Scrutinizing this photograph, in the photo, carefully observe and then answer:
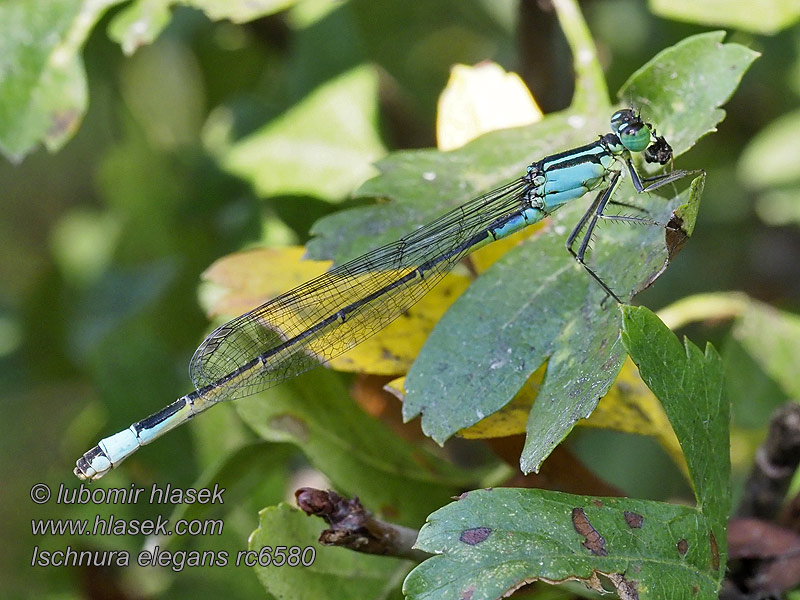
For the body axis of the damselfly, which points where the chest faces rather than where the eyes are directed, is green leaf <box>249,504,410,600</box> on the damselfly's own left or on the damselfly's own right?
on the damselfly's own right

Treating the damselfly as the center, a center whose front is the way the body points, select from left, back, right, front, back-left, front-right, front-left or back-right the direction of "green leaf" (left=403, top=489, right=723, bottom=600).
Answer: right

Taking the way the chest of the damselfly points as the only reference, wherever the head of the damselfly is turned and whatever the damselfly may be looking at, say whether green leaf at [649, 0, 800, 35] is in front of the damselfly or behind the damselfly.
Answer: in front

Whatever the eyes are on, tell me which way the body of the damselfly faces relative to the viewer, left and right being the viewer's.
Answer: facing to the right of the viewer
